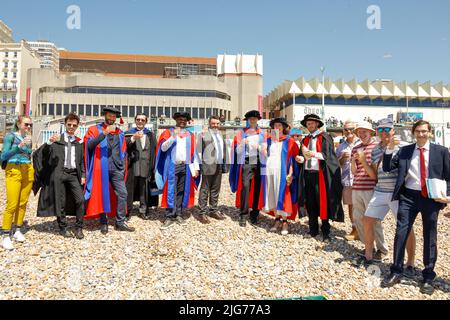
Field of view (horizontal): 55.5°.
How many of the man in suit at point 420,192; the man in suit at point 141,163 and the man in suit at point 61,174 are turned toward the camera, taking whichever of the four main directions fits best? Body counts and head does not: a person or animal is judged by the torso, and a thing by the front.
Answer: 3

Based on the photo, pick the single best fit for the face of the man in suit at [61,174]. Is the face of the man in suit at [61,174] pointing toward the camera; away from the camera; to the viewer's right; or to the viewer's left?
toward the camera

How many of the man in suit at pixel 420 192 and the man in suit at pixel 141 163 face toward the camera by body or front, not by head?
2

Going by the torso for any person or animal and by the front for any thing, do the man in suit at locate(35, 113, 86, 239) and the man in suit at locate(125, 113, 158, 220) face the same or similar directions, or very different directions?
same or similar directions

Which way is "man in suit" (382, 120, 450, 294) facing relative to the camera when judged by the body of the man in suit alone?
toward the camera

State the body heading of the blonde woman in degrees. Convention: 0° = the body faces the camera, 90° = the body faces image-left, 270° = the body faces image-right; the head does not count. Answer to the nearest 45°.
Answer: approximately 315°

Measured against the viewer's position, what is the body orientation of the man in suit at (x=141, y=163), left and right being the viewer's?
facing the viewer

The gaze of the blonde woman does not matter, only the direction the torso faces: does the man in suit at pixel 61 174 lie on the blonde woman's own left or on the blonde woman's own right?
on the blonde woman's own left

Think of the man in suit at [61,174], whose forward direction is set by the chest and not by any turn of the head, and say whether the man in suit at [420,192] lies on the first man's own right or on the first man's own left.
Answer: on the first man's own left

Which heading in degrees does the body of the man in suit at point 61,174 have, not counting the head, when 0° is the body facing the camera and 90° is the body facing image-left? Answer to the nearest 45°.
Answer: approximately 0°

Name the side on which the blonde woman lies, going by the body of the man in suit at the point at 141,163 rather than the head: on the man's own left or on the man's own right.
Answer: on the man's own right
